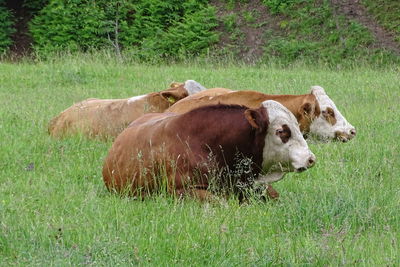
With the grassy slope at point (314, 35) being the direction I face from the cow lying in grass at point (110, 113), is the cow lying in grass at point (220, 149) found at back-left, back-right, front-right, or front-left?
back-right

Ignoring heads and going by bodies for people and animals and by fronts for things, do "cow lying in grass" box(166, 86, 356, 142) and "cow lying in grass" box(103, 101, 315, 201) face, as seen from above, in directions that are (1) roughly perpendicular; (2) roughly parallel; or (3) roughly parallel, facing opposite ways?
roughly parallel

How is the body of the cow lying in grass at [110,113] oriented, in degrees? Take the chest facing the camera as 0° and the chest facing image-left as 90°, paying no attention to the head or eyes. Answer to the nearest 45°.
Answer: approximately 270°

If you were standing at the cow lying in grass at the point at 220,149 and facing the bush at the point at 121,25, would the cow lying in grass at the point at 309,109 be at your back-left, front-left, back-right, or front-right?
front-right

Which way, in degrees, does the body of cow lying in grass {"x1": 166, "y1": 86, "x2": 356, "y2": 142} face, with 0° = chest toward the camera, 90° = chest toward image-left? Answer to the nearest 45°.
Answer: approximately 270°

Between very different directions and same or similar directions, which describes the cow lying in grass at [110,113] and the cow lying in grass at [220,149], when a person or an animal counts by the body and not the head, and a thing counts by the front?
same or similar directions

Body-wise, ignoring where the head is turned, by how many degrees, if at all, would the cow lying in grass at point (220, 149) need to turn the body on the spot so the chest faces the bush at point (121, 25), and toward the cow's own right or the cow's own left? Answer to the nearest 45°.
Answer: approximately 90° to the cow's own left

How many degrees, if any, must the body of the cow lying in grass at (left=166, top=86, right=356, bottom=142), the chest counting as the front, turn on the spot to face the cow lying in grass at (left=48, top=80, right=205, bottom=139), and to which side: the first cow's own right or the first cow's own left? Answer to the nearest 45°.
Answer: approximately 180°

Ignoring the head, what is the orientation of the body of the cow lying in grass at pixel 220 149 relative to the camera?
to the viewer's right

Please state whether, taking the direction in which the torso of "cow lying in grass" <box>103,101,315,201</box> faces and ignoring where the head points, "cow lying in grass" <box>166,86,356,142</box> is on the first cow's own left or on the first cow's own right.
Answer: on the first cow's own left

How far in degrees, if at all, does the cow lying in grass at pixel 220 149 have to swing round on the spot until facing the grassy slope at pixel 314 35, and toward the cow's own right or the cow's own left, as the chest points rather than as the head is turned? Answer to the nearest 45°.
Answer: approximately 90° to the cow's own left

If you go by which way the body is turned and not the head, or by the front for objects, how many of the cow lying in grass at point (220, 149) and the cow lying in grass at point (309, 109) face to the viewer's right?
2

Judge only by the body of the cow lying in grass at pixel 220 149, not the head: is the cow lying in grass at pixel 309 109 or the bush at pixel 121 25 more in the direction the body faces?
the cow lying in grass
